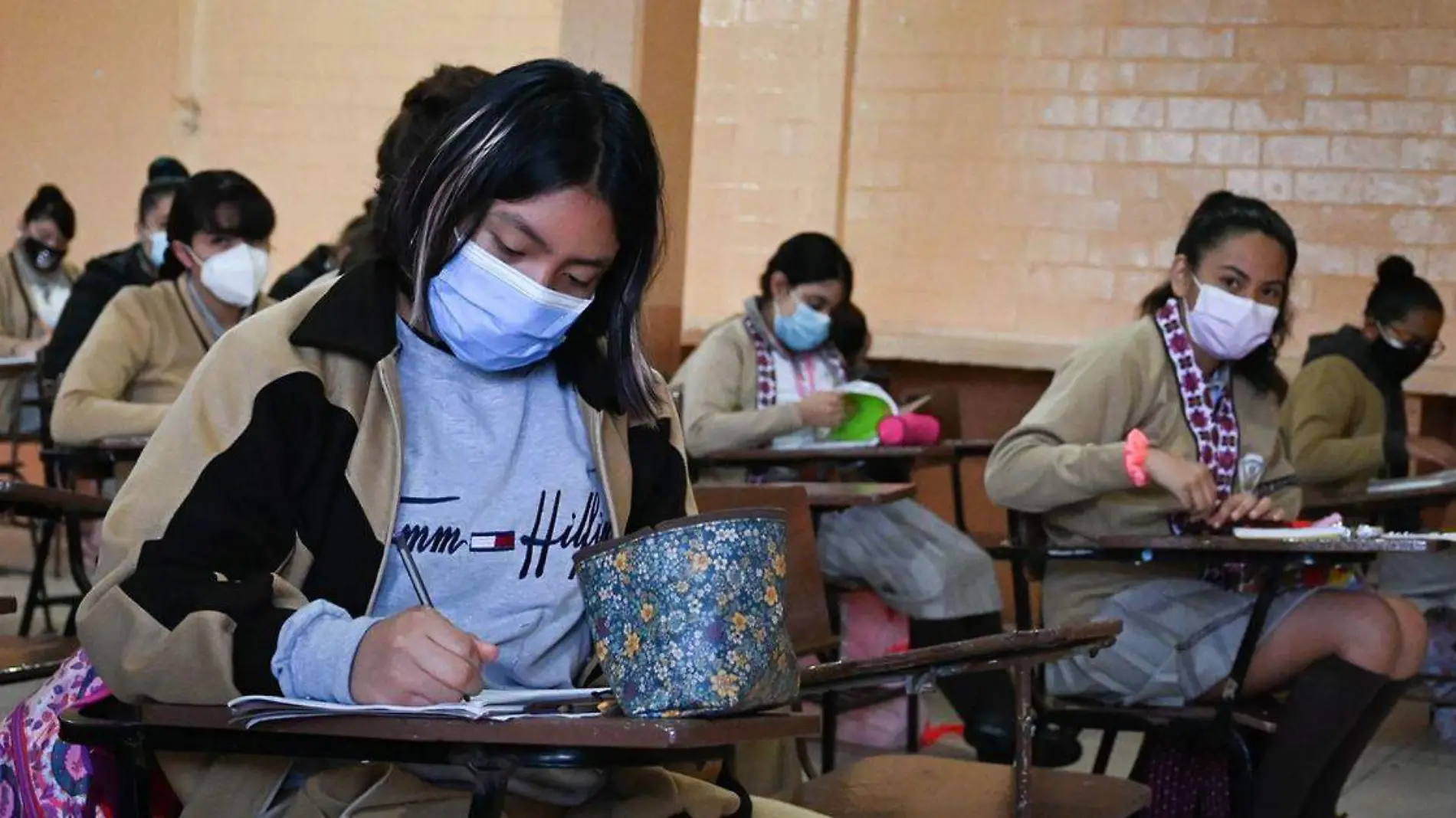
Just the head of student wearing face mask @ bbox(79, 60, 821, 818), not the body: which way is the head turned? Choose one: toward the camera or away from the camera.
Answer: toward the camera

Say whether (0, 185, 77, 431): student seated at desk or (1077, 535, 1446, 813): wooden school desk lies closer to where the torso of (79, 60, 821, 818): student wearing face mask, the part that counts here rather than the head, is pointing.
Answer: the wooden school desk

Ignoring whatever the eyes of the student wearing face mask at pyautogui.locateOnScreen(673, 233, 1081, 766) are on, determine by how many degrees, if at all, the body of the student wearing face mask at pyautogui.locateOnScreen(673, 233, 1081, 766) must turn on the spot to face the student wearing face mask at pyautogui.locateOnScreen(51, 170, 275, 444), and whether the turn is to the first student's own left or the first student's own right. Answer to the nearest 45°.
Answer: approximately 90° to the first student's own right

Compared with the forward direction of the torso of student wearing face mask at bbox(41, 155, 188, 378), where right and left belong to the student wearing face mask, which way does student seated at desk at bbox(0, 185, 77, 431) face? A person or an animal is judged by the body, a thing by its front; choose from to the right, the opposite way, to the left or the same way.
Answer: the same way

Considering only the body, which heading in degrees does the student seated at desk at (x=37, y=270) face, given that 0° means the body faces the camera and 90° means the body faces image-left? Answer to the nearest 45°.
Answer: approximately 315°

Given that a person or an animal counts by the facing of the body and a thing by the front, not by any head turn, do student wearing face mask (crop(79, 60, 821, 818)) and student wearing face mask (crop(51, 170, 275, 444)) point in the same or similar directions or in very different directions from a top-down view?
same or similar directions

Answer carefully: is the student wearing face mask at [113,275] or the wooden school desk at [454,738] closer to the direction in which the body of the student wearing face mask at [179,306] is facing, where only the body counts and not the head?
the wooden school desk

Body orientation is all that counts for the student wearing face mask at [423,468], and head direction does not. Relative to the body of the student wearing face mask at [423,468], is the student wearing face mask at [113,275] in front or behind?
behind

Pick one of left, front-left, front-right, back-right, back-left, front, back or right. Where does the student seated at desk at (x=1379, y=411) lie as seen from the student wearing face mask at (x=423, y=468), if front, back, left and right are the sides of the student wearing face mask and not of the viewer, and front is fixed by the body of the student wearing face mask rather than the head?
left

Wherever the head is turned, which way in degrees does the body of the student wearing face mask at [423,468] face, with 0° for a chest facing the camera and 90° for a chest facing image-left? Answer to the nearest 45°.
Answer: approximately 315°

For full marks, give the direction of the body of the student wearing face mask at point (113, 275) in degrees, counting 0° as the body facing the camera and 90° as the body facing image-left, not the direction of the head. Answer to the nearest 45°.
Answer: approximately 315°

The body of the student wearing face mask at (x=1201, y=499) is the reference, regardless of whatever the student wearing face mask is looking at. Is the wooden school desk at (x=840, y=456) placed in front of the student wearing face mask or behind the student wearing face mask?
behind

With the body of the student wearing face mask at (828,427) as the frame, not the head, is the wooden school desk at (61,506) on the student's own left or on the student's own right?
on the student's own right

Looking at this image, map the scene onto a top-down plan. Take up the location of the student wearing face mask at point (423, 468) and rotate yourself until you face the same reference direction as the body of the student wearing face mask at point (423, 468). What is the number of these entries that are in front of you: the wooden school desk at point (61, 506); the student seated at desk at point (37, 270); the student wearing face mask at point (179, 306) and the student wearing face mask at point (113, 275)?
0

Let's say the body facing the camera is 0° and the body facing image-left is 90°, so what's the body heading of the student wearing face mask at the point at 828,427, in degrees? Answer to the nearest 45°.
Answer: approximately 315°

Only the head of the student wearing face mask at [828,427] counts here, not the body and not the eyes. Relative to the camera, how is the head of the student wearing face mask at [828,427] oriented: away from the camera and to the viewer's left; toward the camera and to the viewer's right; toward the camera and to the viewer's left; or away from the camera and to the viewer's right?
toward the camera and to the viewer's right

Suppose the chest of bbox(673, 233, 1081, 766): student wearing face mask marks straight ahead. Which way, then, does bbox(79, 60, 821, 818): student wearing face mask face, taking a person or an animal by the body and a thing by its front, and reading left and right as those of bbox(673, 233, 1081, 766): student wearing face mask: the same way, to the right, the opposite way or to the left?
the same way

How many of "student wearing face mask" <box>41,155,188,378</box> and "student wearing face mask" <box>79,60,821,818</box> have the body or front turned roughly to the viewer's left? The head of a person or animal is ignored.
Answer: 0
